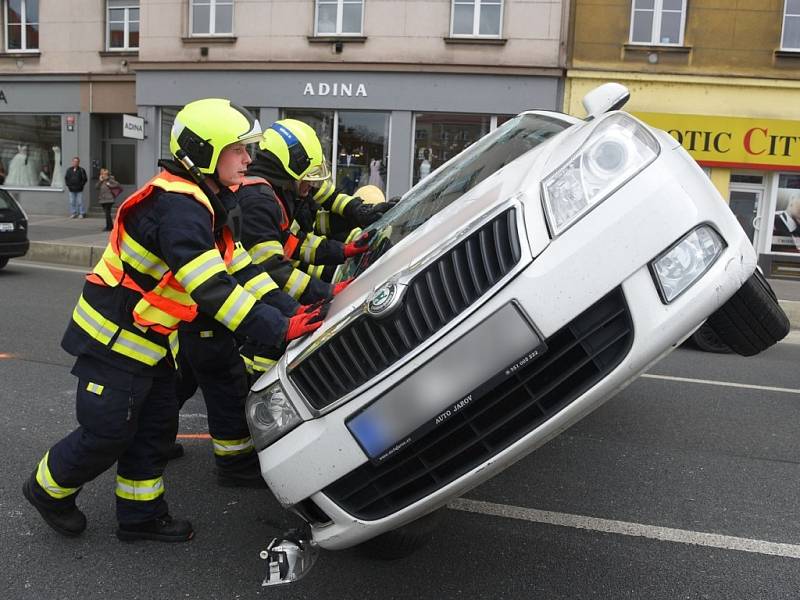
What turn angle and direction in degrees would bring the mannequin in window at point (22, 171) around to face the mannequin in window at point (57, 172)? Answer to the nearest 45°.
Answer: approximately 45° to its left

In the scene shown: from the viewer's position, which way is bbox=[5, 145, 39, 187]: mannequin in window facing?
facing the viewer

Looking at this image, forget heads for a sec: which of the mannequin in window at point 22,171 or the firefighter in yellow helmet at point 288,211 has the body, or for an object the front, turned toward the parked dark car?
the mannequin in window

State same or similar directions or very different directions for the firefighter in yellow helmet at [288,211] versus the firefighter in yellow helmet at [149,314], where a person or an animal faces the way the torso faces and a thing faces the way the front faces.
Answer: same or similar directions

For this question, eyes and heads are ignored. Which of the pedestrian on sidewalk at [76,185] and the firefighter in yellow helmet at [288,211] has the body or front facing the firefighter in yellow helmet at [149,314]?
the pedestrian on sidewalk

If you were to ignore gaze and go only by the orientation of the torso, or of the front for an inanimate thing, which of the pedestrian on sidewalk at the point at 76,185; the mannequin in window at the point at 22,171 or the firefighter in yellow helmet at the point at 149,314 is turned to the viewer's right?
the firefighter in yellow helmet

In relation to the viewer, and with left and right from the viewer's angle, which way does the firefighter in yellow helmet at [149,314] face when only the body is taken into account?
facing to the right of the viewer

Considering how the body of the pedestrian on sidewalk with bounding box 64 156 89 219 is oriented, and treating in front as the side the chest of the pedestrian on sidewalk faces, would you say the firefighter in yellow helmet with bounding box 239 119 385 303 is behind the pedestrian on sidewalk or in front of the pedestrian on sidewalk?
in front

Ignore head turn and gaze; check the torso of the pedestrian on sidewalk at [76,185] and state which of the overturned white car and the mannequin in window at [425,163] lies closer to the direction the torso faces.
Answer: the overturned white car

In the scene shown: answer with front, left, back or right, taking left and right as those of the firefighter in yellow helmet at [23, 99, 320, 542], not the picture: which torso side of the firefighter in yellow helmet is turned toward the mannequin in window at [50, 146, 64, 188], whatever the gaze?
left

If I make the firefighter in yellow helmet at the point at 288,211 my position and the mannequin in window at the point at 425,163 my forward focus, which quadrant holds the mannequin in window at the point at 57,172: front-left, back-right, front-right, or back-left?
front-left

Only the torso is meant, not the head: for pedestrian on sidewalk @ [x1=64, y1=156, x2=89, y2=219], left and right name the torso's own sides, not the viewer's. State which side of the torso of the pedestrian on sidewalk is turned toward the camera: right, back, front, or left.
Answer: front

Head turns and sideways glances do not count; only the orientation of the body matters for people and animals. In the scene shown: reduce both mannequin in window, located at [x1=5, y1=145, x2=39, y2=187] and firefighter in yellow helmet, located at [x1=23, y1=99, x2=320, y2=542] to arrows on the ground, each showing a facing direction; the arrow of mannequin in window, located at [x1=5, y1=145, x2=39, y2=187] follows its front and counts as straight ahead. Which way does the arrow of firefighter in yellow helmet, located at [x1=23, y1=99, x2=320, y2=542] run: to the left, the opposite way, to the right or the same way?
to the left

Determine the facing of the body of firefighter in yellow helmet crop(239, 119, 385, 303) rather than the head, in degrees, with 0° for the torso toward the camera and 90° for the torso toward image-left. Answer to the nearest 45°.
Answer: approximately 270°

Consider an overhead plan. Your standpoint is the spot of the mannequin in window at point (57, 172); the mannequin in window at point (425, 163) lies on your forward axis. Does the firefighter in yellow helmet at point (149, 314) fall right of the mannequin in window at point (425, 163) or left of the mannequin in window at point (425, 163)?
right

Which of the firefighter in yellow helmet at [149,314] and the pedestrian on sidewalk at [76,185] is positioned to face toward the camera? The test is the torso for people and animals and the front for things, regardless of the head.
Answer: the pedestrian on sidewalk

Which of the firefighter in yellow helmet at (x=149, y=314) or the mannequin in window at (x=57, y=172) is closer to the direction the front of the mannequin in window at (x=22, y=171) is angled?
the firefighter in yellow helmet

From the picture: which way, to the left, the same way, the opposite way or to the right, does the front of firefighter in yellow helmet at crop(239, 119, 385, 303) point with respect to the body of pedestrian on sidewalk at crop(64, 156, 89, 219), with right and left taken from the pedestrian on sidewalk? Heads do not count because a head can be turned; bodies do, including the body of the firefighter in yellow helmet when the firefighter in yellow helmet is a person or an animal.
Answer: to the left

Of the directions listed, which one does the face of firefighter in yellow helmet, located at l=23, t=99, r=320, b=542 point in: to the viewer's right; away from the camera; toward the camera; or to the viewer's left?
to the viewer's right
